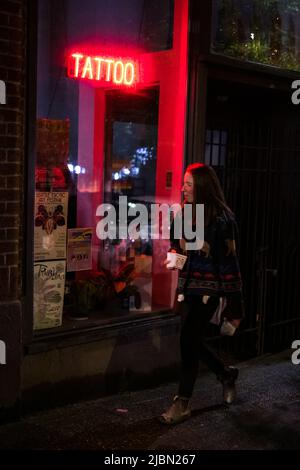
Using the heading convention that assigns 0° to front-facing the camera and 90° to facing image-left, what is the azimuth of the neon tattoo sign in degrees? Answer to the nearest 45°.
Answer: approximately 315°

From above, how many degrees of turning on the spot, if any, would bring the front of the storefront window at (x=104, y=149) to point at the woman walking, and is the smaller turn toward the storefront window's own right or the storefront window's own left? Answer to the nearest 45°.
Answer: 0° — it already faces them

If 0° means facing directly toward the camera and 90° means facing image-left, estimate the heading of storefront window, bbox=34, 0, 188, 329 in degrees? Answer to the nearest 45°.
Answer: approximately 315°
